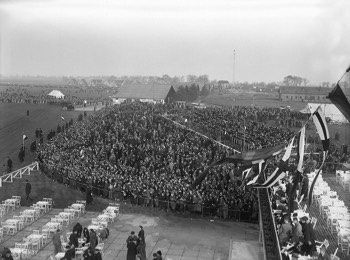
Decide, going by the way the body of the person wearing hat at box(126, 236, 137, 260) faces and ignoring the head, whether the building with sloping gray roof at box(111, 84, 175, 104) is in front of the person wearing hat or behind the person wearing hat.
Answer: in front

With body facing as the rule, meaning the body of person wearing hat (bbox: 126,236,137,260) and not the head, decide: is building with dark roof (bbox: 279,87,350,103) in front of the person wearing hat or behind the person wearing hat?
in front

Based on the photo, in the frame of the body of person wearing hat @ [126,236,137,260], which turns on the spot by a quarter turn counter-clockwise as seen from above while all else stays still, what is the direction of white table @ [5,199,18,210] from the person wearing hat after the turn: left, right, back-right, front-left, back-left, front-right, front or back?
front-right

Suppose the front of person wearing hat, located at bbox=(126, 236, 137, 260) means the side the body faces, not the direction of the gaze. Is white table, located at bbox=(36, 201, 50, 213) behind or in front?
in front

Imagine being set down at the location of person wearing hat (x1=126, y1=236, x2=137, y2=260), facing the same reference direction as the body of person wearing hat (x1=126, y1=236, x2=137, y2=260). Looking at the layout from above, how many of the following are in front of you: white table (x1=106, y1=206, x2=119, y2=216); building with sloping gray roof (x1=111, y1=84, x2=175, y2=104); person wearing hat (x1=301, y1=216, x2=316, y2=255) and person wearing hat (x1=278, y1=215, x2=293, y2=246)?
2
